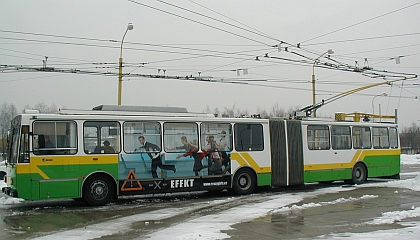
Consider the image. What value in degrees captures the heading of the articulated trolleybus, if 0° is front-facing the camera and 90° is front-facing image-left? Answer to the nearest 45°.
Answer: approximately 45°
